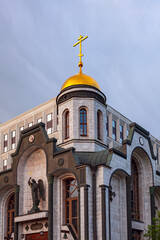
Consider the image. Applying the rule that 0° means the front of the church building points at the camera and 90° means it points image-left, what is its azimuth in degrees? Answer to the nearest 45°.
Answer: approximately 45°
